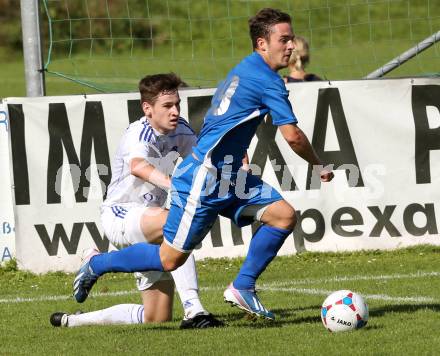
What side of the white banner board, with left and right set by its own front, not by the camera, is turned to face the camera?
front

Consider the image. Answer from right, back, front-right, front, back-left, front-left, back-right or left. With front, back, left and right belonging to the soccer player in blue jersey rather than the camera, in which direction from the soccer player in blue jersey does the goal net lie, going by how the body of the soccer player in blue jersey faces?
left

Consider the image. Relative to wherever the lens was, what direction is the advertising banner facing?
facing the viewer

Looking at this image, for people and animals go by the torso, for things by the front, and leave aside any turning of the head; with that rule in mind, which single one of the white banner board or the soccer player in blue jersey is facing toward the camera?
the white banner board

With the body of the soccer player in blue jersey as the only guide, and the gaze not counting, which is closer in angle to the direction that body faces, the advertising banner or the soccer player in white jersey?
the advertising banner

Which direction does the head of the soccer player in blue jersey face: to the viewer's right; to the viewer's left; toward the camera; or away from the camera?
to the viewer's right

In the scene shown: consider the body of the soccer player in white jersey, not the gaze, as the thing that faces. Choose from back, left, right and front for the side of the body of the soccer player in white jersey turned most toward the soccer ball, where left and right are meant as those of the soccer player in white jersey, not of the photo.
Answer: front

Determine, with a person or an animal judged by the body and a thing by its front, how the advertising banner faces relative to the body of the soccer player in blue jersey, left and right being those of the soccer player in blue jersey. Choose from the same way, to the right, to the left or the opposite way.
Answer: to the right

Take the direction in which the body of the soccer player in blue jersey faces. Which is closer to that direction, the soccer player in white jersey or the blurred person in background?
the blurred person in background

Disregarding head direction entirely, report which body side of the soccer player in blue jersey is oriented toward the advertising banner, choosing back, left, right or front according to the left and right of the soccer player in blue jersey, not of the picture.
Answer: left

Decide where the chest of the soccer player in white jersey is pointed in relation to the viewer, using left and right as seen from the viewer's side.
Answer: facing the viewer and to the right of the viewer

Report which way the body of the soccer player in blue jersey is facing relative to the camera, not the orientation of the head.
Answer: to the viewer's right

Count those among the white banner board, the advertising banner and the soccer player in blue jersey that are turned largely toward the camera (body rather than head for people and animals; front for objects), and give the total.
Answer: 2

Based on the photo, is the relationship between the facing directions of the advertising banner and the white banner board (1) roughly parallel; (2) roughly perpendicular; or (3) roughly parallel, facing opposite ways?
roughly parallel
